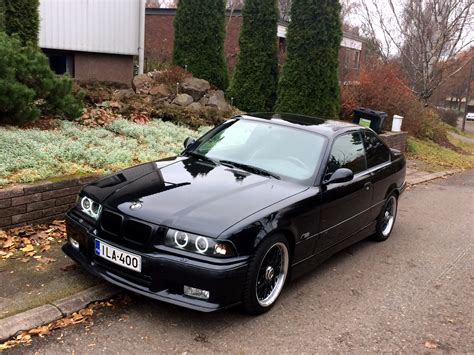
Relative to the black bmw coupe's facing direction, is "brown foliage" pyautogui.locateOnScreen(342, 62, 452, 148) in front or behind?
behind

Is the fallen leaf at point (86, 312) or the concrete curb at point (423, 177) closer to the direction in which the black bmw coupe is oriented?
the fallen leaf

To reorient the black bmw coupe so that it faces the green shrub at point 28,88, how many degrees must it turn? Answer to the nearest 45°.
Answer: approximately 90° to its right

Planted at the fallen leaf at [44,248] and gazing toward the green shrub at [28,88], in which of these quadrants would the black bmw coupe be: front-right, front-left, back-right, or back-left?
back-right

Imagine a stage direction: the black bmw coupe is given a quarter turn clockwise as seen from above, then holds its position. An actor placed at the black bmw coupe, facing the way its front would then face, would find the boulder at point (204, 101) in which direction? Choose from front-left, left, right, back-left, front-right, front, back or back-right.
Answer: front-right

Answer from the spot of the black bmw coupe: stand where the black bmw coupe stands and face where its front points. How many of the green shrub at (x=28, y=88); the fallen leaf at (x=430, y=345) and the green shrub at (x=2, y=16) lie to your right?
2

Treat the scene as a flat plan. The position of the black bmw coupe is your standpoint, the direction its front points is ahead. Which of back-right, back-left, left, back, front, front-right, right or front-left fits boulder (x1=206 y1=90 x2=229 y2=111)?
back-right

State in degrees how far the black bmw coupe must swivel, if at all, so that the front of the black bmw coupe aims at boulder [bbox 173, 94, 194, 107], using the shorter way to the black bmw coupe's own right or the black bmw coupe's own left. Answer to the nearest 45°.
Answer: approximately 135° to the black bmw coupe's own right

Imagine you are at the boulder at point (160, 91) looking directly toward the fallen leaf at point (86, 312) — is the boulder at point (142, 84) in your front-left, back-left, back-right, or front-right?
back-right

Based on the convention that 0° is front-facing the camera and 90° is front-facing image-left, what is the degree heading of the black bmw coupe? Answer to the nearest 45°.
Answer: approximately 45°

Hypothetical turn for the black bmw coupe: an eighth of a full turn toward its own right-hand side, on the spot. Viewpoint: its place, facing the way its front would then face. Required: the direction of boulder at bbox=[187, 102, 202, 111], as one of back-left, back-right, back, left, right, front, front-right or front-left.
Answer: right

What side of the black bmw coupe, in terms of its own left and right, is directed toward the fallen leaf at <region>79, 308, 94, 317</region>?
front

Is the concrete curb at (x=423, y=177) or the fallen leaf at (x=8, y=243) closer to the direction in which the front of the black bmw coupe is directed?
the fallen leaf

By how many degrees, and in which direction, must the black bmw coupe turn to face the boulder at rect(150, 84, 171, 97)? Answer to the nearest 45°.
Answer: approximately 135° to its right

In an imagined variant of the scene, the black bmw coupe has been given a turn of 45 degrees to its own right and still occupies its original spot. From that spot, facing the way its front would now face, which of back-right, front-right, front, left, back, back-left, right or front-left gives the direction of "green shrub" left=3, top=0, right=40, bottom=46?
front-right
